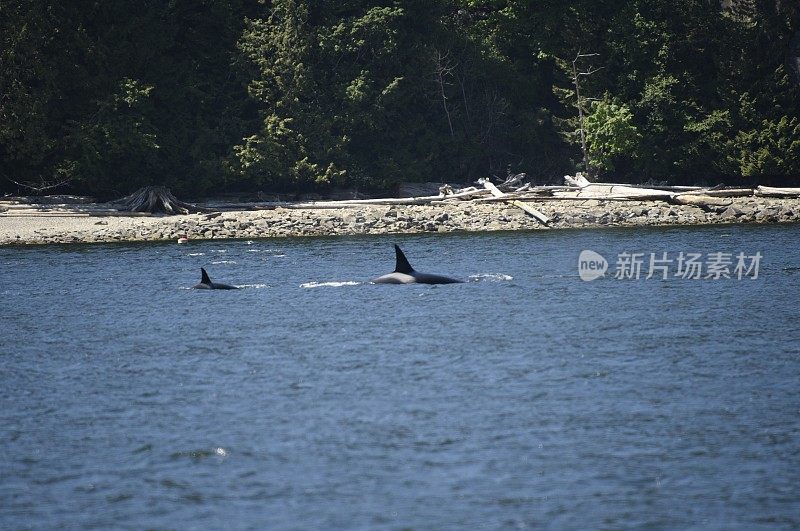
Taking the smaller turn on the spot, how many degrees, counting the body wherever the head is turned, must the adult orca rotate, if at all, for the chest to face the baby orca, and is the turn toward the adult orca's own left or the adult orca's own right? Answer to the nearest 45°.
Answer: approximately 180°

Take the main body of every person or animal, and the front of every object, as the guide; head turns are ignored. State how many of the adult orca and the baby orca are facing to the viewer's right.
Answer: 2

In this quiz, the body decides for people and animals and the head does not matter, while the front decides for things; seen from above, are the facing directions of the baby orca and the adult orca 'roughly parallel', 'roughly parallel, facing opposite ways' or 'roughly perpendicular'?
roughly parallel

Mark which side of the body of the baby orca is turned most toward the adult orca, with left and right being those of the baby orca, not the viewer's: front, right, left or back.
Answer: front

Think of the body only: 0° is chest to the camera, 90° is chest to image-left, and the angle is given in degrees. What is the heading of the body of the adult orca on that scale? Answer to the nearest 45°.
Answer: approximately 270°

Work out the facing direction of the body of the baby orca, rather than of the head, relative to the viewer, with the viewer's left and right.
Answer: facing to the right of the viewer
